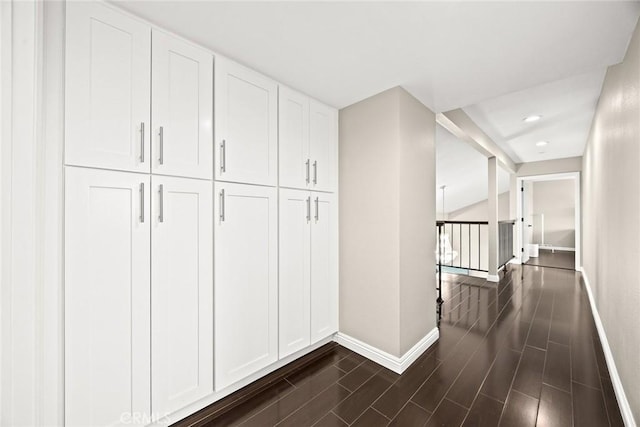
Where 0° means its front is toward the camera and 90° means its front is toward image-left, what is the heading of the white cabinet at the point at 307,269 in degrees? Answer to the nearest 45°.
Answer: approximately 315°

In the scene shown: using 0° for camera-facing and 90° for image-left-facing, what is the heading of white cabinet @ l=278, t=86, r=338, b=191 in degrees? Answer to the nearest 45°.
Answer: approximately 315°
